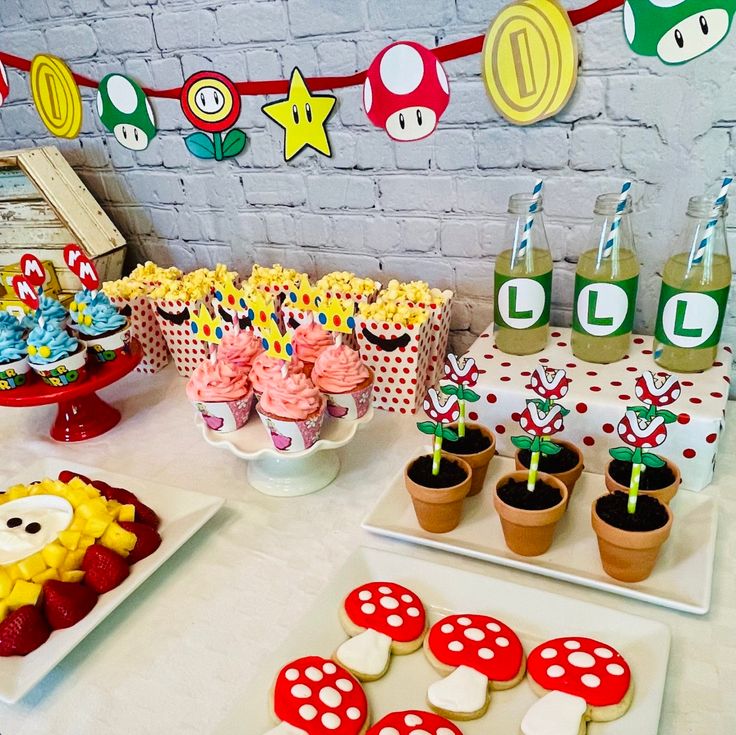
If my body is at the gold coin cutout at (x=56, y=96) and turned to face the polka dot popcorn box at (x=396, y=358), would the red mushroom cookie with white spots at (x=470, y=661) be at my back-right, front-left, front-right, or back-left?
front-right
